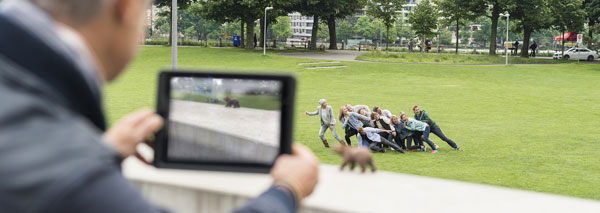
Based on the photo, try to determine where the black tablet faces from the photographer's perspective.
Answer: facing the viewer
